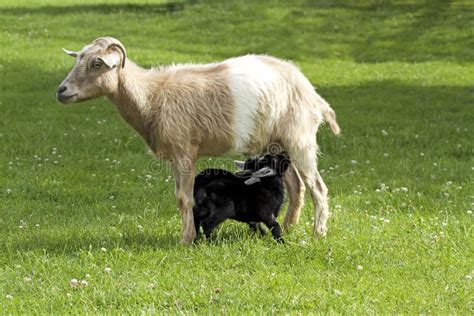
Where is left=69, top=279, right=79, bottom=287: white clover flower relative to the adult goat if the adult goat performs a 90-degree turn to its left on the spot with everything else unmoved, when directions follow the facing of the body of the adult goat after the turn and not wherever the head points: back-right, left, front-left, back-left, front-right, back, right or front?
front-right

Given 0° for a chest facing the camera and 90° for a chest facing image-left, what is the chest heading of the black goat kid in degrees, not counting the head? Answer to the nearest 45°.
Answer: approximately 270°

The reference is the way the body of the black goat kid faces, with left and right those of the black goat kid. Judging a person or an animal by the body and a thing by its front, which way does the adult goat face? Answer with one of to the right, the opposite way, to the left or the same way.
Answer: the opposite way

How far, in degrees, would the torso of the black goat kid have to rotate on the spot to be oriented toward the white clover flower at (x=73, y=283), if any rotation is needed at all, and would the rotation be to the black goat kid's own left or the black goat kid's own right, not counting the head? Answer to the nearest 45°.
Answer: approximately 135° to the black goat kid's own right

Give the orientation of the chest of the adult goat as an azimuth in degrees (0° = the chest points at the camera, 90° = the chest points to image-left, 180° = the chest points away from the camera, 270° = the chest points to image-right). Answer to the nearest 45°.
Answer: approximately 90°
